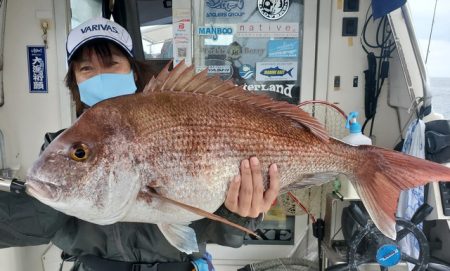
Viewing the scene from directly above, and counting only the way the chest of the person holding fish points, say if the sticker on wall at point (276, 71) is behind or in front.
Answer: behind

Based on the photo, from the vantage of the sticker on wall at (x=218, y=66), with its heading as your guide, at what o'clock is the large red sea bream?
The large red sea bream is roughly at 12 o'clock from the sticker on wall.

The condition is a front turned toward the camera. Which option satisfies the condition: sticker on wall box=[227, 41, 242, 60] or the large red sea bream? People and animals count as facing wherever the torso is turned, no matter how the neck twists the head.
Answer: the sticker on wall

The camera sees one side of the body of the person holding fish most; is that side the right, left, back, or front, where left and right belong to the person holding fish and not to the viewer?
front

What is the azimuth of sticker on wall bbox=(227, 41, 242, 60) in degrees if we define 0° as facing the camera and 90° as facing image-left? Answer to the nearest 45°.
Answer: approximately 0°

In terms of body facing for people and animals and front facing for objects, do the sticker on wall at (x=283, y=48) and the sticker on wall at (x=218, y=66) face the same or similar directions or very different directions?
same or similar directions

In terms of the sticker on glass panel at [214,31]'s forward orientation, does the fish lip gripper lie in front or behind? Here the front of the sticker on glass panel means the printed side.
in front

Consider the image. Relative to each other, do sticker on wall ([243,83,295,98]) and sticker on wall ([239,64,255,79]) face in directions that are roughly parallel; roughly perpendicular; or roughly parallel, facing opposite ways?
roughly parallel

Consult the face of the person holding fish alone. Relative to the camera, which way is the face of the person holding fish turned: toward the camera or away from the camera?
toward the camera

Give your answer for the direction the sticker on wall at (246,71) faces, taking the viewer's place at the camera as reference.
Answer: facing the viewer

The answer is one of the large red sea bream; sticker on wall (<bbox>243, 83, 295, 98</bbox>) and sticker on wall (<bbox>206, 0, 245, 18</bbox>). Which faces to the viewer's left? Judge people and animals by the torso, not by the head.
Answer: the large red sea bream

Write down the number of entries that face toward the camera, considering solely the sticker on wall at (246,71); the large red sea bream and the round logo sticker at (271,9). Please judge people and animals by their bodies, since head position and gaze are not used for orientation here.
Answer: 2

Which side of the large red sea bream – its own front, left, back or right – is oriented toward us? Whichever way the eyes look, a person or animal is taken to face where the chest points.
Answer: left

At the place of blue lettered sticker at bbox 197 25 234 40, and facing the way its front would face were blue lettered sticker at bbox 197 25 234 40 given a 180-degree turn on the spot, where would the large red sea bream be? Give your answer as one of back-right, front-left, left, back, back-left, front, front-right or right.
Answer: back
